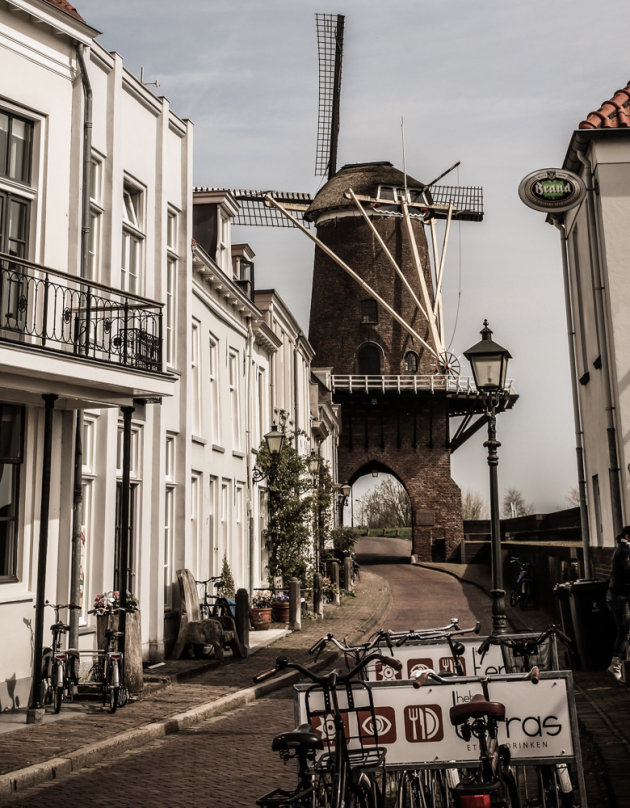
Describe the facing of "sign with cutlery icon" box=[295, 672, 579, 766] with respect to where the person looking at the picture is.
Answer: facing the viewer

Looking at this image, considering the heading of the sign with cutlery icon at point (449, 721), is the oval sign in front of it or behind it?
behind

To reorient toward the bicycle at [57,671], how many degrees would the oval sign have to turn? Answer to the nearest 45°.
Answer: approximately 45° to its right

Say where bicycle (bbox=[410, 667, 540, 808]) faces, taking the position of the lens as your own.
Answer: facing away from the viewer

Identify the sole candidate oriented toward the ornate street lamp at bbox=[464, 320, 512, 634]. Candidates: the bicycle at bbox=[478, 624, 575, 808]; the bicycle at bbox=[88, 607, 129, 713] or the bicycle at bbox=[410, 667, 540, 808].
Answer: the bicycle at bbox=[410, 667, 540, 808]

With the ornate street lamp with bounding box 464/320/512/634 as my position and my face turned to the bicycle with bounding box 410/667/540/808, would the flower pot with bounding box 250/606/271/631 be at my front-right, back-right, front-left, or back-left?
back-right

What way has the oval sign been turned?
toward the camera

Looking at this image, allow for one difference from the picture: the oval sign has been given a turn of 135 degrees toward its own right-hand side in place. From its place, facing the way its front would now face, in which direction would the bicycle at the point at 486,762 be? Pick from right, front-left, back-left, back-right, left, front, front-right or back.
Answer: back-left
